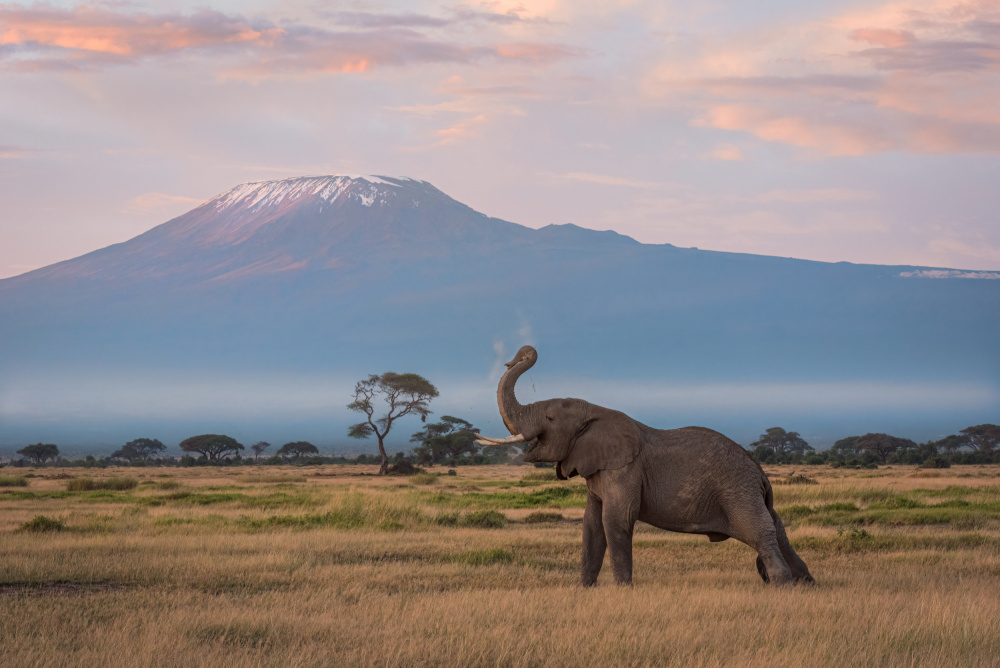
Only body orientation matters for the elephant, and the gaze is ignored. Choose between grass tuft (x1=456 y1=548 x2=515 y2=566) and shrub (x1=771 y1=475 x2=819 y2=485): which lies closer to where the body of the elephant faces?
the grass tuft

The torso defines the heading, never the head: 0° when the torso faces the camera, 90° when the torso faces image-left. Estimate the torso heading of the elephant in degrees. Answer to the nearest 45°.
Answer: approximately 90°

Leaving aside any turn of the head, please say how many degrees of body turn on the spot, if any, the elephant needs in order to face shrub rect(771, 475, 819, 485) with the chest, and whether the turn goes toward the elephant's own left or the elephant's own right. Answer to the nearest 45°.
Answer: approximately 90° to the elephant's own right

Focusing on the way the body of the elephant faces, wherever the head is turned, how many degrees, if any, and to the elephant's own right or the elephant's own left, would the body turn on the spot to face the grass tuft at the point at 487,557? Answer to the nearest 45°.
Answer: approximately 45° to the elephant's own right

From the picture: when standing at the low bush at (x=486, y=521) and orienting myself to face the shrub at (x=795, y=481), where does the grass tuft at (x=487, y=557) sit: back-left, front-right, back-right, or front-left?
back-right

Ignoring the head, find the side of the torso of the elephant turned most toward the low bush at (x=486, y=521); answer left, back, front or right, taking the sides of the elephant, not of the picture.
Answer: right
